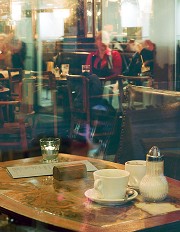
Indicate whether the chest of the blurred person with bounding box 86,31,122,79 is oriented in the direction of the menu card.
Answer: yes

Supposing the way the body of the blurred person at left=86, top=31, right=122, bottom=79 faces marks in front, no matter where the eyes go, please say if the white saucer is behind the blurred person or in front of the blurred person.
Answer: in front

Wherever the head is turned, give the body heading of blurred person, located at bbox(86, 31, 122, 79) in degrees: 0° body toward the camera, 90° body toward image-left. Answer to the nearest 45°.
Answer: approximately 0°

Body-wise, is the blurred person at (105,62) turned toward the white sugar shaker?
yes

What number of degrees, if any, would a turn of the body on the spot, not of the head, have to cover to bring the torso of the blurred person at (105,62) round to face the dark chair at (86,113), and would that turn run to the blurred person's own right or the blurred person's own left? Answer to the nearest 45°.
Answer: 0° — they already face it

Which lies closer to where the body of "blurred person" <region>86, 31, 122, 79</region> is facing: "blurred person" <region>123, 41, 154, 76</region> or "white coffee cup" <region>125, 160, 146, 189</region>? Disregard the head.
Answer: the white coffee cup

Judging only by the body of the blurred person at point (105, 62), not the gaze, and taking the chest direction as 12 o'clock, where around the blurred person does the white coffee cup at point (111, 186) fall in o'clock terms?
The white coffee cup is roughly at 12 o'clock from the blurred person.

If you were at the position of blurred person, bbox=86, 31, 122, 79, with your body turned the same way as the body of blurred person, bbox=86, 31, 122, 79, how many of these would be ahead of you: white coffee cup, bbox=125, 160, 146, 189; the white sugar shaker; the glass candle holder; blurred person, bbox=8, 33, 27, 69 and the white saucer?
4

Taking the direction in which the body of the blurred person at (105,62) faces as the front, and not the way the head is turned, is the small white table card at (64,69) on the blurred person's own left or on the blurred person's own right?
on the blurred person's own right

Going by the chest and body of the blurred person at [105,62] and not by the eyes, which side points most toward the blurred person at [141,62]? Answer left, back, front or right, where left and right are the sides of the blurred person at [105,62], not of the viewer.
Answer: left

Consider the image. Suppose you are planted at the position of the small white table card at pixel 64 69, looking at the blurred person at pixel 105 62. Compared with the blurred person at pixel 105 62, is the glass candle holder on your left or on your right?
right

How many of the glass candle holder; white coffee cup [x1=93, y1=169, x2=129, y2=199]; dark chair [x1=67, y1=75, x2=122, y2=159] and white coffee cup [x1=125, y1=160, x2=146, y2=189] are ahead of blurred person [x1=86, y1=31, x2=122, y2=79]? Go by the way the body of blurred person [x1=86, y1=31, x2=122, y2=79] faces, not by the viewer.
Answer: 4

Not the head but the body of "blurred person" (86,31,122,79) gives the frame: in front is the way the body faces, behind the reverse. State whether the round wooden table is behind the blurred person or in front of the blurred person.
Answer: in front

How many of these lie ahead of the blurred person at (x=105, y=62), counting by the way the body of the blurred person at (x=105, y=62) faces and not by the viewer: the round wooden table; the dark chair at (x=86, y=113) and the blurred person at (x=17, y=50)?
2

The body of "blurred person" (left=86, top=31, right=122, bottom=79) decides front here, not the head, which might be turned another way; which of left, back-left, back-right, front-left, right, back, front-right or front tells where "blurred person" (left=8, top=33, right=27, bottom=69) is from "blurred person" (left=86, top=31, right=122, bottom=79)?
back-right

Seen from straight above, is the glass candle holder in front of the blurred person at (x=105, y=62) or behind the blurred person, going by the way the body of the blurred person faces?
in front

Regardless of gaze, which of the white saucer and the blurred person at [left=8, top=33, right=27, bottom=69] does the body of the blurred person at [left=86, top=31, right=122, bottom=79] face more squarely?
the white saucer
